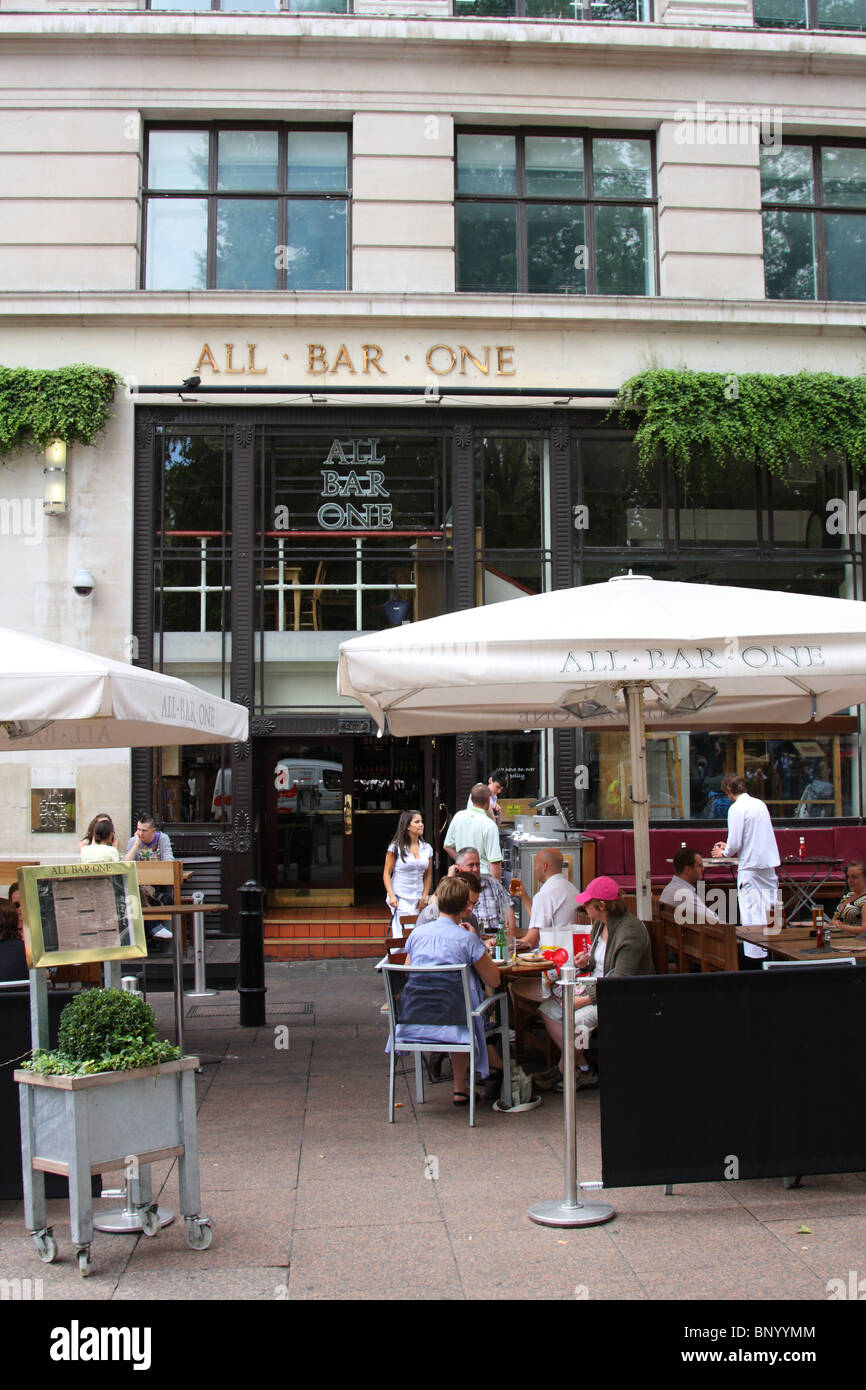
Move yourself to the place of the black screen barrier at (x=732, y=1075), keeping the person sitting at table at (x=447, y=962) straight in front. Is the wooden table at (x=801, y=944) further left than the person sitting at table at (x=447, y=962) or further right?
right

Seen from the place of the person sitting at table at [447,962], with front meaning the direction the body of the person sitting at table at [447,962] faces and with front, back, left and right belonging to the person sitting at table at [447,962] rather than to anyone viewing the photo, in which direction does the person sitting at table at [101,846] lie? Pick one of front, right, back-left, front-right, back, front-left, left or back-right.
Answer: left

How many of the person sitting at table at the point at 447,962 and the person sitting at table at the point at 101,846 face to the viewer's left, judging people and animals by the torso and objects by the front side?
0

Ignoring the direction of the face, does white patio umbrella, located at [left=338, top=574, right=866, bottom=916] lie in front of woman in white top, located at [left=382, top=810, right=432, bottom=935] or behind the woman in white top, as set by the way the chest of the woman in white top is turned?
in front

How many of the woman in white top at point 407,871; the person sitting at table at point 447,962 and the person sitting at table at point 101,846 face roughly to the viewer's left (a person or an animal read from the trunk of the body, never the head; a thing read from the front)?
0

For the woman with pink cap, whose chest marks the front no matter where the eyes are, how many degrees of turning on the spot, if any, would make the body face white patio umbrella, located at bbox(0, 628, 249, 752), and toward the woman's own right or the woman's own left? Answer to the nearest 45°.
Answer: approximately 45° to the woman's own right

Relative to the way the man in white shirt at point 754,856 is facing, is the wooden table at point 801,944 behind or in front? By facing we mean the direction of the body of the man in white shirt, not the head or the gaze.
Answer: behind

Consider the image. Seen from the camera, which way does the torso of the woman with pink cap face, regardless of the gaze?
to the viewer's left

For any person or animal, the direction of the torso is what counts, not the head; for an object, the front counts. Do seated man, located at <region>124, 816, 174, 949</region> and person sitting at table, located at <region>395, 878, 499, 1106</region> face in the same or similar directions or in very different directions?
very different directions

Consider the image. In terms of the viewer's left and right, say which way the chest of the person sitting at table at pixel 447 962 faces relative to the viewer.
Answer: facing away from the viewer and to the right of the viewer

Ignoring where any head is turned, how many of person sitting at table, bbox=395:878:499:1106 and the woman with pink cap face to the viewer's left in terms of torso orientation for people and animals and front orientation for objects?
1

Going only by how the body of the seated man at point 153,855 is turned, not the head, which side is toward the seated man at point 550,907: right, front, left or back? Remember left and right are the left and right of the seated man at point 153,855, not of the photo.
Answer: left

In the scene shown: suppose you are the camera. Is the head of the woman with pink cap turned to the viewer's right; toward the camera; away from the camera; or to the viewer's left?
to the viewer's left
